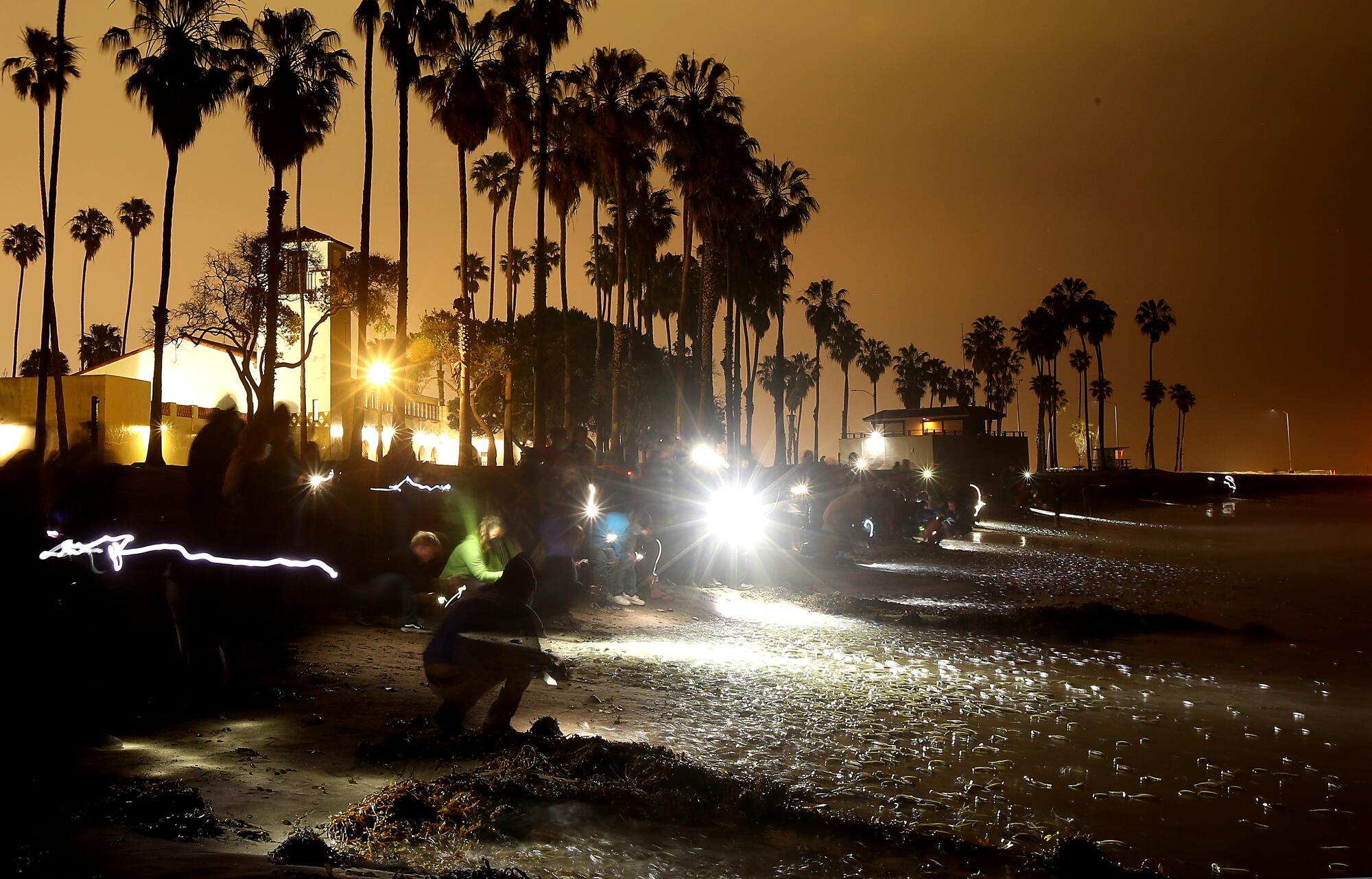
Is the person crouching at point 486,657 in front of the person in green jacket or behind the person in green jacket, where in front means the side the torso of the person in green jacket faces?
in front

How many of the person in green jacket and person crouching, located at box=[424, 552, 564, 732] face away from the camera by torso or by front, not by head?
0

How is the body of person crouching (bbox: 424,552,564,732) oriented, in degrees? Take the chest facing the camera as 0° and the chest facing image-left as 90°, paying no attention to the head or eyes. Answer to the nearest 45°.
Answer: approximately 270°

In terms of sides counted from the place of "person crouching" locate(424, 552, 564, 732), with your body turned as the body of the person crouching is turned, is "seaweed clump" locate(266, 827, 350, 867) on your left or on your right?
on your right

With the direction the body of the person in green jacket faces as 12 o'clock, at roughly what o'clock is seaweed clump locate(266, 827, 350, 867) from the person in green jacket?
The seaweed clump is roughly at 2 o'clock from the person in green jacket.

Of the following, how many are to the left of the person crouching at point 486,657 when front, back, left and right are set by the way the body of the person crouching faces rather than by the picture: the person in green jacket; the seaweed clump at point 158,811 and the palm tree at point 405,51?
2

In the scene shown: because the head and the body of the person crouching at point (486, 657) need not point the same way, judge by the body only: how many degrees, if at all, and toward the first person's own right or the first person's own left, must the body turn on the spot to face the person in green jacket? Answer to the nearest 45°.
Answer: approximately 90° to the first person's own left
